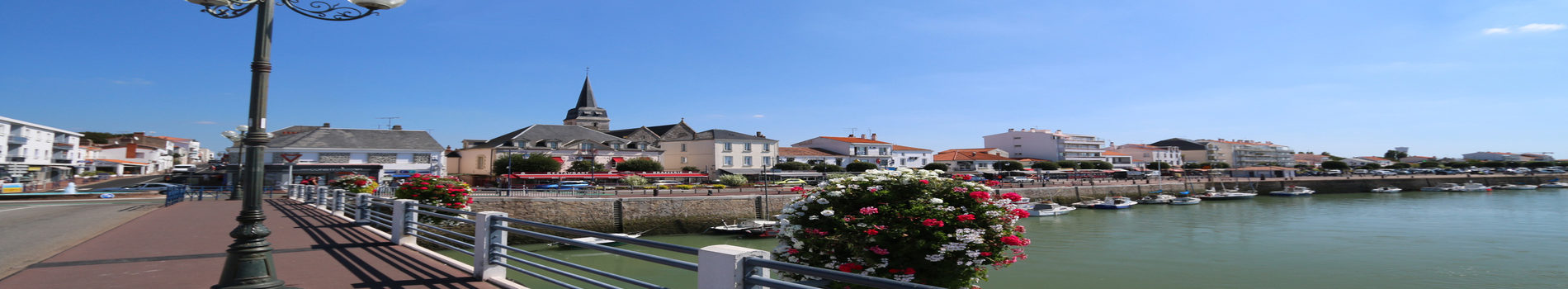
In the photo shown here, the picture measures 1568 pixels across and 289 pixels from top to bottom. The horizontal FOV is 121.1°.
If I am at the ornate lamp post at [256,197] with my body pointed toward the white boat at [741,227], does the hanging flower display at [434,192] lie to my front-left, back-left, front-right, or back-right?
front-left

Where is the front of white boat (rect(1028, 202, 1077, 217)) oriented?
to the viewer's right

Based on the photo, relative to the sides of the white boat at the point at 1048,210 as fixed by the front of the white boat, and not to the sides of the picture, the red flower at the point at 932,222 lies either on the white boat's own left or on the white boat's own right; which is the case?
on the white boat's own right
